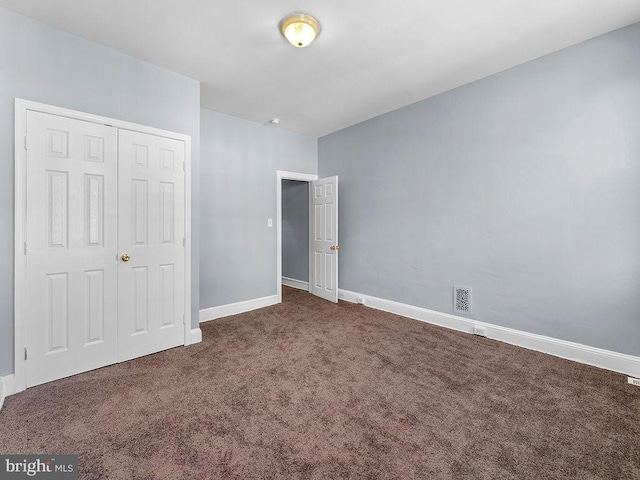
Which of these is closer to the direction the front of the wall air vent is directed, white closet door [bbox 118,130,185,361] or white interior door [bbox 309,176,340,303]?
the white closet door

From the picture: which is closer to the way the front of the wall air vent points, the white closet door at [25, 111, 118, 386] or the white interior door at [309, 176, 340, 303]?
the white closet door

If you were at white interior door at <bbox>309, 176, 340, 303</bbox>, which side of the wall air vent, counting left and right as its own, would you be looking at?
right
